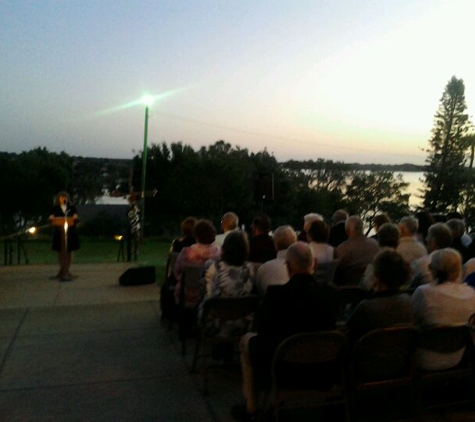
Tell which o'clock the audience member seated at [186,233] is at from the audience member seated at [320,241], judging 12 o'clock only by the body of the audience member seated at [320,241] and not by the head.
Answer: the audience member seated at [186,233] is roughly at 11 o'clock from the audience member seated at [320,241].

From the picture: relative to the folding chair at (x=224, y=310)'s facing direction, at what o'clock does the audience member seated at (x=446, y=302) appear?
The audience member seated is roughly at 5 o'clock from the folding chair.

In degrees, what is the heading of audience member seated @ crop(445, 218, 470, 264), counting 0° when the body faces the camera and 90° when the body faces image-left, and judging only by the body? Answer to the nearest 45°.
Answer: approximately 135°

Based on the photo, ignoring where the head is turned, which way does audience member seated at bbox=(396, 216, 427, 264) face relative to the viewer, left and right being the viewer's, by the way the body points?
facing away from the viewer and to the left of the viewer

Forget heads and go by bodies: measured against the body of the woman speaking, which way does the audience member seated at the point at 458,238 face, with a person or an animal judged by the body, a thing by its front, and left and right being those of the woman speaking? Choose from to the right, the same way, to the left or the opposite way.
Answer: the opposite way

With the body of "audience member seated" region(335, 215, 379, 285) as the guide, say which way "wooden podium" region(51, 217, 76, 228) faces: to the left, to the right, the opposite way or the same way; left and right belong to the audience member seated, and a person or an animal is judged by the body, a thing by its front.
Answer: the opposite way

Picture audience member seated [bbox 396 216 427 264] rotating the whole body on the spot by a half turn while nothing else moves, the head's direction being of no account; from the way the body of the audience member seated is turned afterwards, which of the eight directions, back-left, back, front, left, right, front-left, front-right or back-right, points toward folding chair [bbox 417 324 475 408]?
front-right

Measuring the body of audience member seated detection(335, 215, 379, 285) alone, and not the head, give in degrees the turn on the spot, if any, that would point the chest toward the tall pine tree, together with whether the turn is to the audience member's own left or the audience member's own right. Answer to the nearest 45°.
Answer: approximately 45° to the audience member's own right
